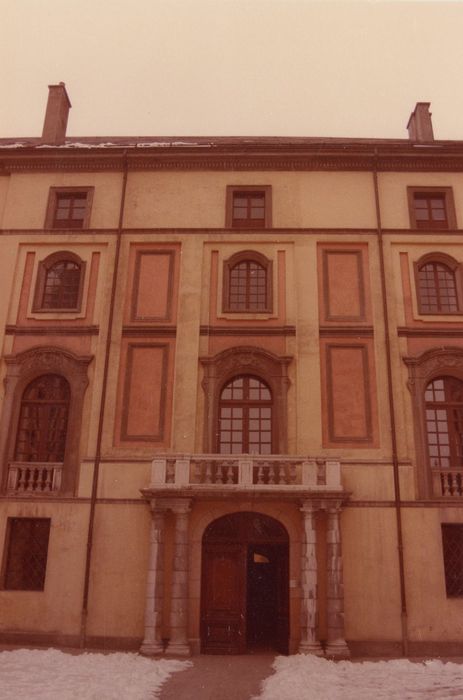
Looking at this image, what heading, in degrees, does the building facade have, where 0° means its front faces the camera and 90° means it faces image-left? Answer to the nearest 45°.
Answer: approximately 0°
